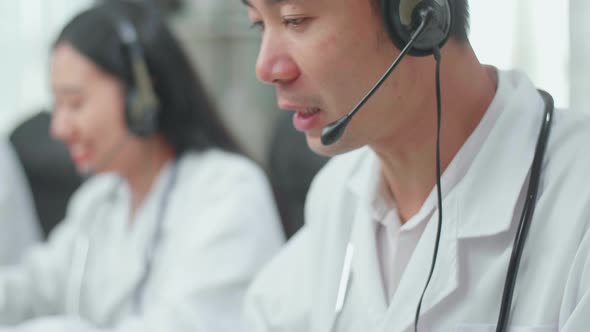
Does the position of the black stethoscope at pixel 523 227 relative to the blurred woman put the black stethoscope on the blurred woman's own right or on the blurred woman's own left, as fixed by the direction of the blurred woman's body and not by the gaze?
on the blurred woman's own left
